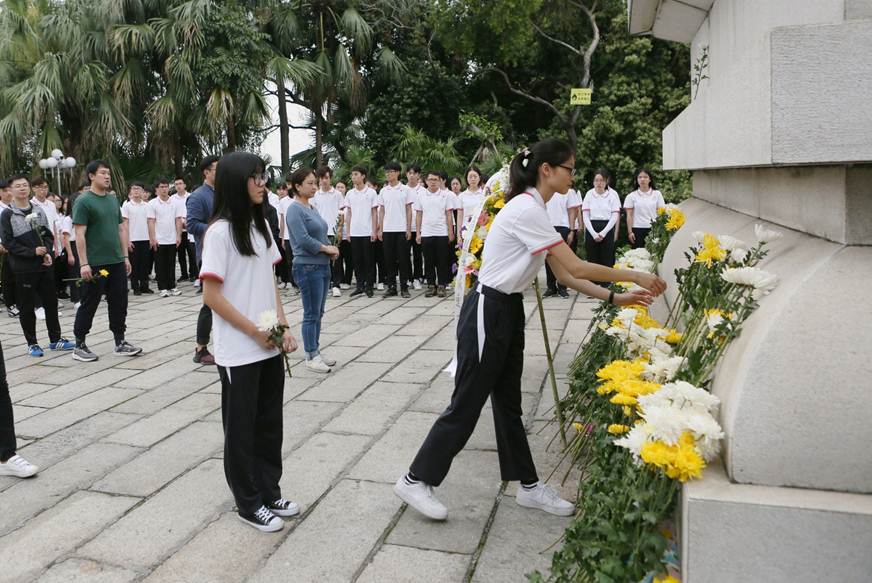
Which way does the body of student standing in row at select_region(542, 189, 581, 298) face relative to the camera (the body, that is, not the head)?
toward the camera

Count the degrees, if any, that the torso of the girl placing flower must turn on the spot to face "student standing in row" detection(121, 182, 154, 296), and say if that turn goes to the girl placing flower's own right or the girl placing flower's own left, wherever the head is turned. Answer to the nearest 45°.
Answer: approximately 135° to the girl placing flower's own left

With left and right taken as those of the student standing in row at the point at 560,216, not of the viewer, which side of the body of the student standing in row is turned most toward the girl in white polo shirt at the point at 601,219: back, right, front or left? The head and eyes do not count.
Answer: left

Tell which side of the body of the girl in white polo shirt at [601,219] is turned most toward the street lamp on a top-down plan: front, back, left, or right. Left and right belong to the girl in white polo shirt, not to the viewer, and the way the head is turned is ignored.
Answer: right

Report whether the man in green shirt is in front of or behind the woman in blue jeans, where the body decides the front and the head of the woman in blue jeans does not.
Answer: behind

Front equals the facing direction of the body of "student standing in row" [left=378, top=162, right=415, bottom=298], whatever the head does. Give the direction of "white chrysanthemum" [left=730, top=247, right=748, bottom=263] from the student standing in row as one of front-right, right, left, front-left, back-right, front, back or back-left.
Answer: front

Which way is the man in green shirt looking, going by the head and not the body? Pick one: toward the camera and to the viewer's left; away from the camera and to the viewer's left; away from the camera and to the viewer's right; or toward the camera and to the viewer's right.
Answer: toward the camera and to the viewer's right

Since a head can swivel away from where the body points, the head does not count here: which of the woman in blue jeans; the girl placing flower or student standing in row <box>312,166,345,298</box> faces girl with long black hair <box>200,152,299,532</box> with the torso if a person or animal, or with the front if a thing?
the student standing in row

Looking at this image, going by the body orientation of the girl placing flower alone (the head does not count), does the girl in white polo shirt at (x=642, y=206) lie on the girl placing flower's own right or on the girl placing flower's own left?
on the girl placing flower's own left

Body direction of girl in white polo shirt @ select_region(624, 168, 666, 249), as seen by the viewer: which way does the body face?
toward the camera

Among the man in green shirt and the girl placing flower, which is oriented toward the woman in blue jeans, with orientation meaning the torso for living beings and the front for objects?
the man in green shirt

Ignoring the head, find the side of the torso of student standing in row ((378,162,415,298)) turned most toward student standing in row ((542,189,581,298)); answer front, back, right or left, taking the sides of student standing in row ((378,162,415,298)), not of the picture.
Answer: left

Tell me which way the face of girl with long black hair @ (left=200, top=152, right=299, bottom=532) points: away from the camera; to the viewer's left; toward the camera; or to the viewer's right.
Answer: to the viewer's right

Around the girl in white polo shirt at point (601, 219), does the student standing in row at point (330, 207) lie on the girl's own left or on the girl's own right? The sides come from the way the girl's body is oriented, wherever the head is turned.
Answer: on the girl's own right

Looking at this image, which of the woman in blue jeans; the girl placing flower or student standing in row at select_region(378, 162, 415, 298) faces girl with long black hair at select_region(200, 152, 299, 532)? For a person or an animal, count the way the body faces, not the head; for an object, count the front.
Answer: the student standing in row

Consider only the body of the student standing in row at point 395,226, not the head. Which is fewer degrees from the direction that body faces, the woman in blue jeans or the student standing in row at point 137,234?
the woman in blue jeans

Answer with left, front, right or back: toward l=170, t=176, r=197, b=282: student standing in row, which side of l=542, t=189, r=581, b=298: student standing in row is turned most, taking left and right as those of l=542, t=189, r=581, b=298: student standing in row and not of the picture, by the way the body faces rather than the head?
right

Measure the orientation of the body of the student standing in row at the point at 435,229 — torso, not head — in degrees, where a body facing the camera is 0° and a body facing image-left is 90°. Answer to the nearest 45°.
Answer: approximately 0°

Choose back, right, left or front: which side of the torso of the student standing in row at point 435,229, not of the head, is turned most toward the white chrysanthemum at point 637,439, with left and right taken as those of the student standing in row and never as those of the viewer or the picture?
front
